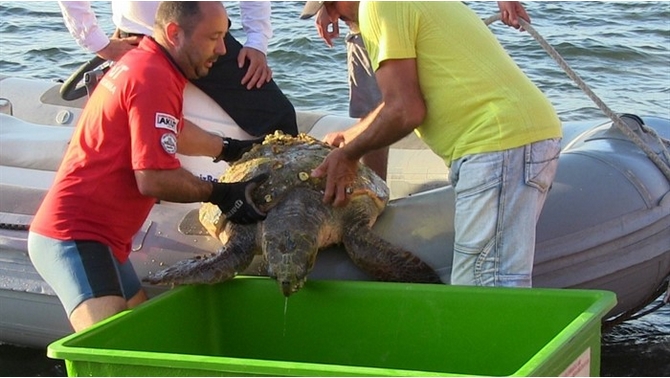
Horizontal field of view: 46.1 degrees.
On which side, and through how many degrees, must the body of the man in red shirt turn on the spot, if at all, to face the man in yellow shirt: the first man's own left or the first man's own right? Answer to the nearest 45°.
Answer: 0° — they already face them

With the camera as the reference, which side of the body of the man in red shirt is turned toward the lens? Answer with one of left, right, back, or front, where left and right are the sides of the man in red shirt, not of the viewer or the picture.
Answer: right

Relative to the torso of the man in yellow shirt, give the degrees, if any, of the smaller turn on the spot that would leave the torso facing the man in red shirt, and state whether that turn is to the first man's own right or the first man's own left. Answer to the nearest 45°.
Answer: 0° — they already face them

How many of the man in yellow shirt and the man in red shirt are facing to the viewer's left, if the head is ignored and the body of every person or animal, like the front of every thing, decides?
1

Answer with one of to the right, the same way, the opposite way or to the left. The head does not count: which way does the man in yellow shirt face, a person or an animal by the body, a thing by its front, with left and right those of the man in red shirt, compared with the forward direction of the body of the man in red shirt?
the opposite way

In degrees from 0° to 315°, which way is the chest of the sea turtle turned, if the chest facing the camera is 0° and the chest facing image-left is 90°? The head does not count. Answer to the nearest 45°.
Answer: approximately 0°

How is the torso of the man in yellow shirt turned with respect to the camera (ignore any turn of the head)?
to the viewer's left

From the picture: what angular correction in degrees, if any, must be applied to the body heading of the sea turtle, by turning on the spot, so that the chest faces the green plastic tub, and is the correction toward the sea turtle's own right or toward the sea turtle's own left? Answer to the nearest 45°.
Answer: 0° — it already faces it
